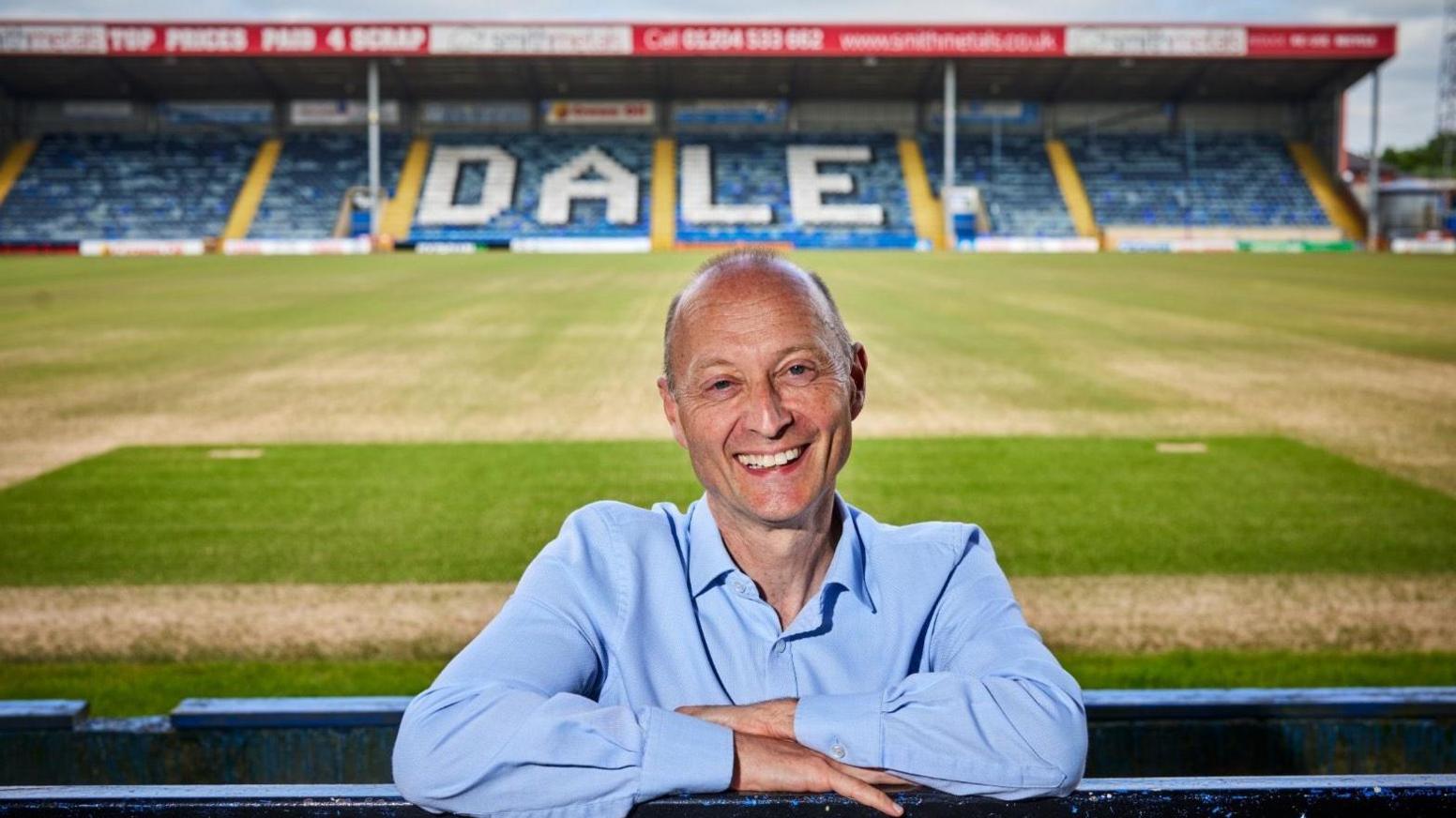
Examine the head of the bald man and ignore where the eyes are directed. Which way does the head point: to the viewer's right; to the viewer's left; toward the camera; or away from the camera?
toward the camera

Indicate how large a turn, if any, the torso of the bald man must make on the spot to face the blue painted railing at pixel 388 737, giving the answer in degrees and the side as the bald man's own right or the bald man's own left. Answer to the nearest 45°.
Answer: approximately 135° to the bald man's own right

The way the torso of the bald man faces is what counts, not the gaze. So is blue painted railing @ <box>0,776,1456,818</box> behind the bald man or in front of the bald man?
in front

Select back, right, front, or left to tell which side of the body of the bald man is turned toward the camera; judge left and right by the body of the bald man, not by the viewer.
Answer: front
